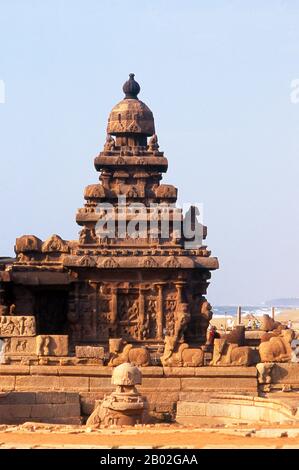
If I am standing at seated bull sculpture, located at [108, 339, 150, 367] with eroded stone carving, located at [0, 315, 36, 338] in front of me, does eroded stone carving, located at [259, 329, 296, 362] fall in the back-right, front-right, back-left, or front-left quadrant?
back-right

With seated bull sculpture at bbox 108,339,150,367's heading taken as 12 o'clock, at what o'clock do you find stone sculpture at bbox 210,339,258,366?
The stone sculpture is roughly at 6 o'clock from the seated bull sculpture.

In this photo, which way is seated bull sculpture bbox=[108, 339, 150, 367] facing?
to the viewer's left

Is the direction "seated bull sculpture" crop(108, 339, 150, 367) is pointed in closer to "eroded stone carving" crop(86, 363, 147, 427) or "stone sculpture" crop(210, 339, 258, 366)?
the eroded stone carving

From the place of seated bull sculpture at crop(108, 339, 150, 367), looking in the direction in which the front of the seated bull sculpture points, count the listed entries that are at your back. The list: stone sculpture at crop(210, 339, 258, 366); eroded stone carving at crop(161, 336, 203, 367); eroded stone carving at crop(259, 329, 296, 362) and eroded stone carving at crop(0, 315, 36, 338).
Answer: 3

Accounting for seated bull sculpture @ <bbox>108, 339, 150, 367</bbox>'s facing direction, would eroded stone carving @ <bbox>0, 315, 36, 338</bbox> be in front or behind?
in front

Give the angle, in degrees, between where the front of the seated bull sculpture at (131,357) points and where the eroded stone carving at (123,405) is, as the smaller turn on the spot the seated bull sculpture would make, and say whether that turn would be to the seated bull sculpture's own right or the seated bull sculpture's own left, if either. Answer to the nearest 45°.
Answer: approximately 90° to the seated bull sculpture's own left

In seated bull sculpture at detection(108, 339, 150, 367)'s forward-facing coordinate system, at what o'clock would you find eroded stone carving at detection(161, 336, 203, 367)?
The eroded stone carving is roughly at 6 o'clock from the seated bull sculpture.

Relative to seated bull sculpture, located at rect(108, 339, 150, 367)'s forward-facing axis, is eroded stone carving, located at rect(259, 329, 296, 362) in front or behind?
behind
